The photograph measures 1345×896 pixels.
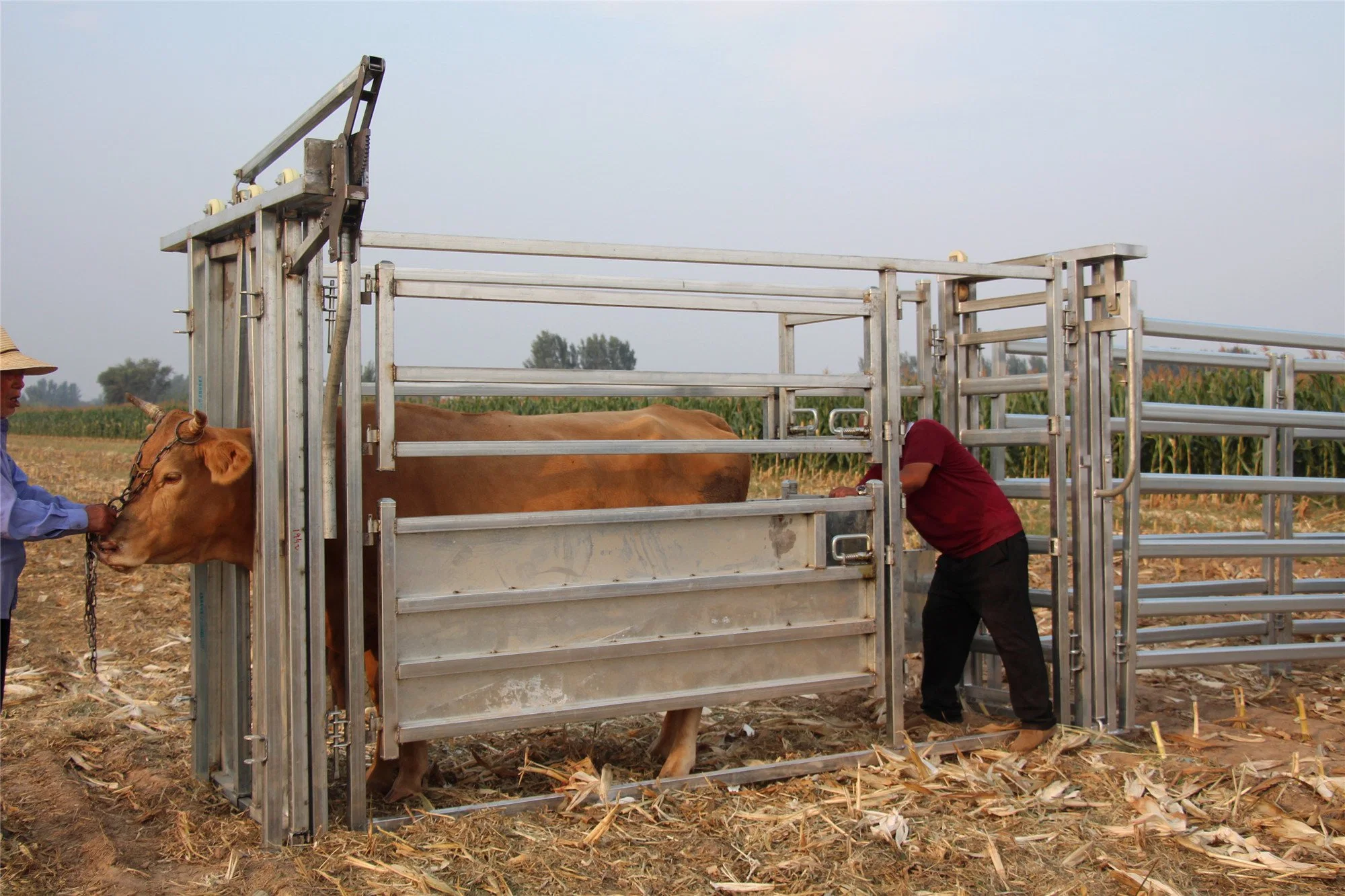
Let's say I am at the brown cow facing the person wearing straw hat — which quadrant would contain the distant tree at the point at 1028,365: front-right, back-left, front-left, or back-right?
back-right

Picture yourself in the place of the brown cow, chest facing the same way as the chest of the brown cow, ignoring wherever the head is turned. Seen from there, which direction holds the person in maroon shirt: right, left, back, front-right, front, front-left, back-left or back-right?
back

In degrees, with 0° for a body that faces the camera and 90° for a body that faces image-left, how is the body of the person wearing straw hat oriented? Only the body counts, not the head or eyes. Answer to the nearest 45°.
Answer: approximately 270°

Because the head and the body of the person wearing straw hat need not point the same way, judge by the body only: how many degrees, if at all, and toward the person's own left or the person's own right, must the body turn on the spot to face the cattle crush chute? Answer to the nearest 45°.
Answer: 0° — they already face it

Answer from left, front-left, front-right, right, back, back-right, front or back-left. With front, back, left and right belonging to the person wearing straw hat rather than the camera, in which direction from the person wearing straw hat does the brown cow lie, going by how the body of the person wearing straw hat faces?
front

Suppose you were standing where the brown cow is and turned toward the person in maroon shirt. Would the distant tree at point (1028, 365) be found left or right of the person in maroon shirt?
left

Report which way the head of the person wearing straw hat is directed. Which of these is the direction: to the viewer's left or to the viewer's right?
to the viewer's right

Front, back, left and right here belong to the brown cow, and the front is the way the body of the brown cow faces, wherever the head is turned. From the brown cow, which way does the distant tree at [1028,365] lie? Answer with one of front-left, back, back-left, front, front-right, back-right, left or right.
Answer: back-right

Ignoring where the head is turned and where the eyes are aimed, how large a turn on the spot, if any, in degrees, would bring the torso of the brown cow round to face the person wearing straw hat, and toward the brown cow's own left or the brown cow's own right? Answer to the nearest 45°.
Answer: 0° — it already faces them

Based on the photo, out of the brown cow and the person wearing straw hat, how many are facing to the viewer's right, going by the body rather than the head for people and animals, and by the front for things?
1

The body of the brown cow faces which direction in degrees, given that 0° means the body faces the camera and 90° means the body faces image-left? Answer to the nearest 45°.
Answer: approximately 90°

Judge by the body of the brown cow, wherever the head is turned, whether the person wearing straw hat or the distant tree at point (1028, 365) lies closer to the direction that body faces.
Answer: the person wearing straw hat

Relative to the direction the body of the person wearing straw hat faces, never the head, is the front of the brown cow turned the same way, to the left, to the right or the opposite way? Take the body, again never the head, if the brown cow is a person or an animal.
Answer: the opposite way

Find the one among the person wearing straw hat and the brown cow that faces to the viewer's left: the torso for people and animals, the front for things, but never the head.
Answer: the brown cow
